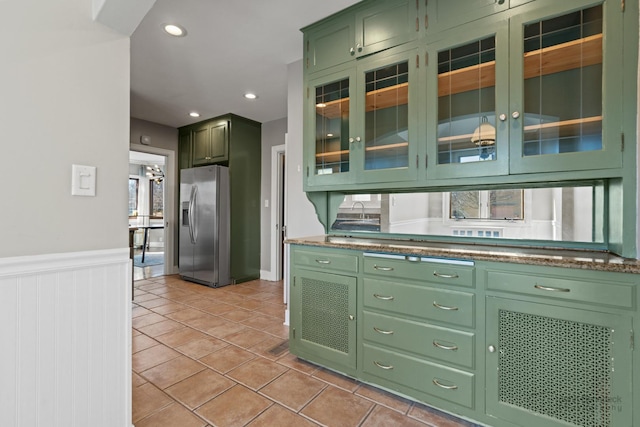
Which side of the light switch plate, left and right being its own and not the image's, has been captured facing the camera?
front

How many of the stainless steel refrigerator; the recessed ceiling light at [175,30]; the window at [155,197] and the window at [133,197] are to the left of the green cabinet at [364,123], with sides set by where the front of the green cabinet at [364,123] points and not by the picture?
0

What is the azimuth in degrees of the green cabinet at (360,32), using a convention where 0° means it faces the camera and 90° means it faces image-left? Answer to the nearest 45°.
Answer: approximately 45°

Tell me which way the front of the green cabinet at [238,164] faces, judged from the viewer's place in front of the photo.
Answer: facing the viewer and to the left of the viewer

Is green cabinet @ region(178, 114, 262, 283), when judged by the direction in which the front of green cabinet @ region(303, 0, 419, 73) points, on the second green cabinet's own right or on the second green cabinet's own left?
on the second green cabinet's own right

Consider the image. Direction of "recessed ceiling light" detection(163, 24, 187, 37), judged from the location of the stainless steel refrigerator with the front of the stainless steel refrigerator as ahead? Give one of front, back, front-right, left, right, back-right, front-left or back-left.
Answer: front-left

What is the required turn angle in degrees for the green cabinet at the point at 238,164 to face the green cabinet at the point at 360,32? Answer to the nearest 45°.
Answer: approximately 45° to its left

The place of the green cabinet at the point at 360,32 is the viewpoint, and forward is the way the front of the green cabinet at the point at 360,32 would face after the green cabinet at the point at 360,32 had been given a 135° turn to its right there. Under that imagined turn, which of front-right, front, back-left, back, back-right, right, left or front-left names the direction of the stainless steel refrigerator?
front-left

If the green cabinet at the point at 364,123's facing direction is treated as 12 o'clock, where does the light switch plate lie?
The light switch plate is roughly at 12 o'clock from the green cabinet.

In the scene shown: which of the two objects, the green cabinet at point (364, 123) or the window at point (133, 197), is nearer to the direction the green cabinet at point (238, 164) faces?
the green cabinet

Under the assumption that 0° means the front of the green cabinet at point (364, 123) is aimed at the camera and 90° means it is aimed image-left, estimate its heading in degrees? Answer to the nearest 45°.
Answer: approximately 45°

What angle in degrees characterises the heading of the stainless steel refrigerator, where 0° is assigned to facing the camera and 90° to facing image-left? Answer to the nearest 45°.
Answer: approximately 45°

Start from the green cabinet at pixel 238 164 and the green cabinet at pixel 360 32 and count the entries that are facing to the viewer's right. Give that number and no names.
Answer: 0
